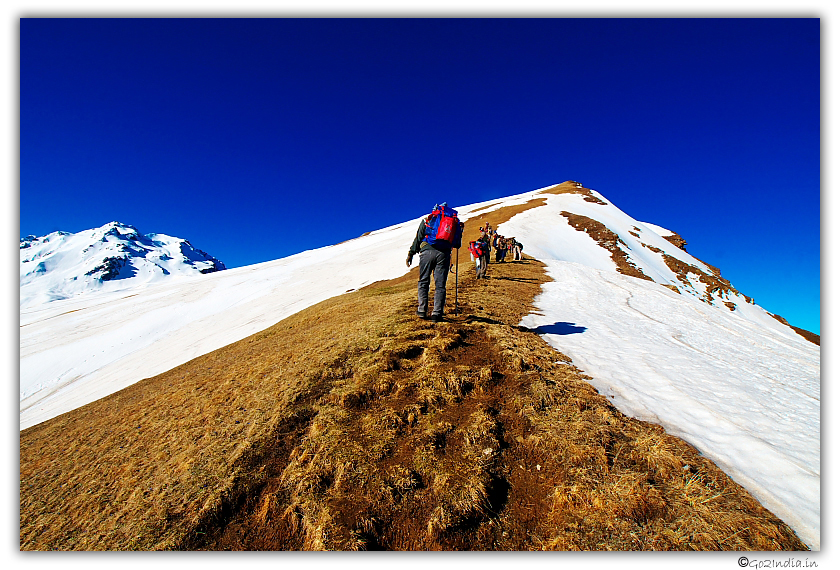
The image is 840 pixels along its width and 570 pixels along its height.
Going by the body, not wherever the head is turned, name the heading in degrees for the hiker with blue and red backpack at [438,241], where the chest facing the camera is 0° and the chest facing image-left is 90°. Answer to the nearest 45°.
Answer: approximately 180°
